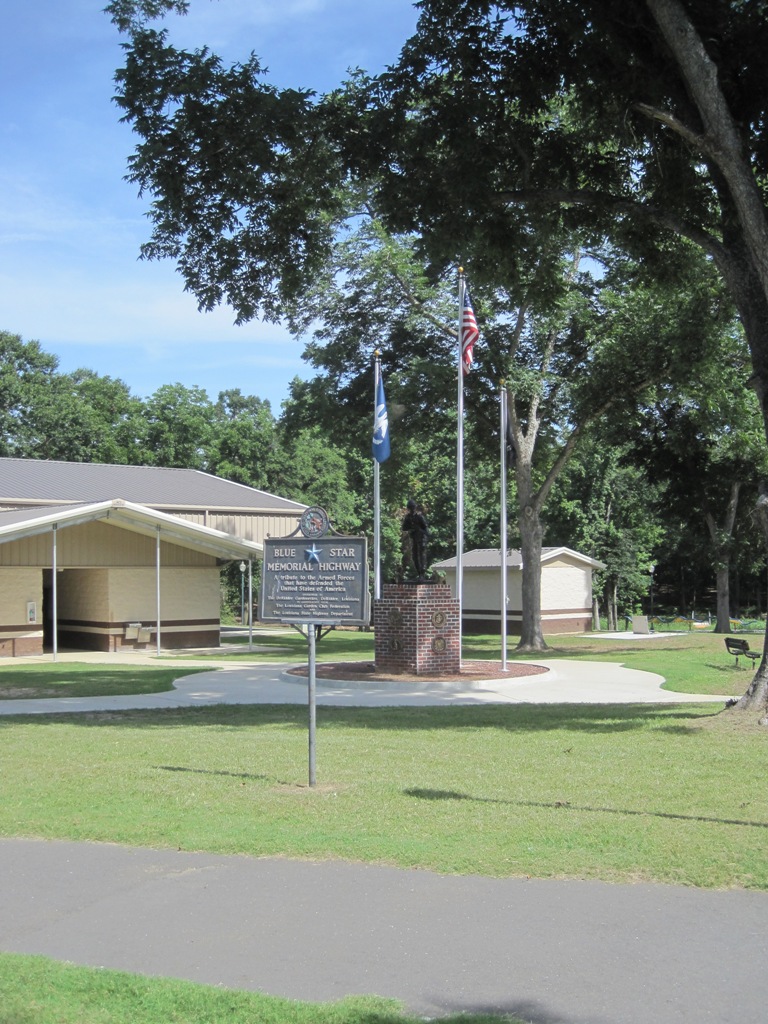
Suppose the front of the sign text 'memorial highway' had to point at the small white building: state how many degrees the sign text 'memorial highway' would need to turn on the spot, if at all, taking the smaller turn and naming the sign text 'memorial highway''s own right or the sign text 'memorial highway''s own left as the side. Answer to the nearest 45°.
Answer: approximately 180°

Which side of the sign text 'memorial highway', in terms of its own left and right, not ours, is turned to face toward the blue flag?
back

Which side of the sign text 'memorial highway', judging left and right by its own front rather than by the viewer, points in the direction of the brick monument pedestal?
back

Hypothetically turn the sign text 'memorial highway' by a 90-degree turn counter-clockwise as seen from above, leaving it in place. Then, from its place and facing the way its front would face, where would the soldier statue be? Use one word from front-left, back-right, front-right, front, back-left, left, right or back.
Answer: left

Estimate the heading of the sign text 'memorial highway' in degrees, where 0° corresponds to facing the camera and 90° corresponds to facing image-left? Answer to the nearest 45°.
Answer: approximately 0°
